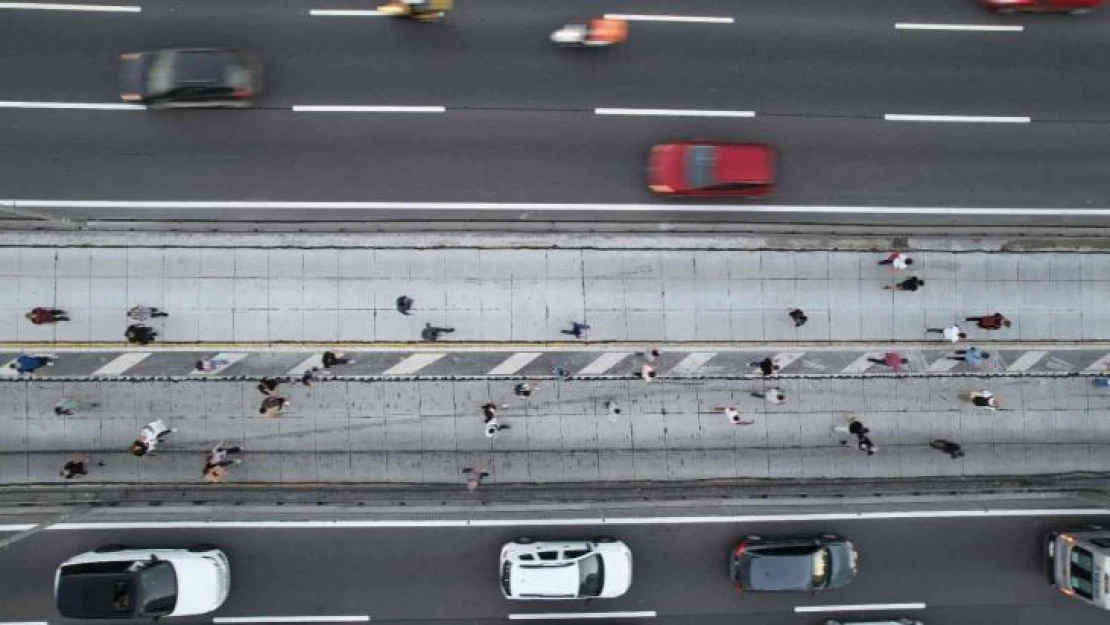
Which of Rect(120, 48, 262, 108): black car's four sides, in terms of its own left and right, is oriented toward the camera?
left

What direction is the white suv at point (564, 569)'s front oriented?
to the viewer's right

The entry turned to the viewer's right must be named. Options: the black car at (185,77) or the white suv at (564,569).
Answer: the white suv

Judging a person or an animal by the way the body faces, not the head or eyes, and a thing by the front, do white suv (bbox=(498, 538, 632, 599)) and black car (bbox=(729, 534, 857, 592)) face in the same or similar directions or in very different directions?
same or similar directions

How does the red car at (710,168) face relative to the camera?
to the viewer's left

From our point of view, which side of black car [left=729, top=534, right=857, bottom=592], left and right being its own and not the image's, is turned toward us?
right

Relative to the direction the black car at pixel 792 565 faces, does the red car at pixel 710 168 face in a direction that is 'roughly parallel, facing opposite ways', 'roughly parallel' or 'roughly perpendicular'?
roughly parallel, facing opposite ways
